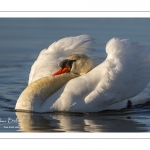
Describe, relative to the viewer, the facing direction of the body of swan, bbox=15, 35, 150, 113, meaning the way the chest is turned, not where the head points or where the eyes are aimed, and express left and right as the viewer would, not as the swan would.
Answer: facing the viewer and to the left of the viewer
